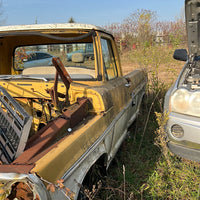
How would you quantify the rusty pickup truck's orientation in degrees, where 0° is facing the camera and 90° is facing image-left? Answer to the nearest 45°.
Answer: approximately 45°
